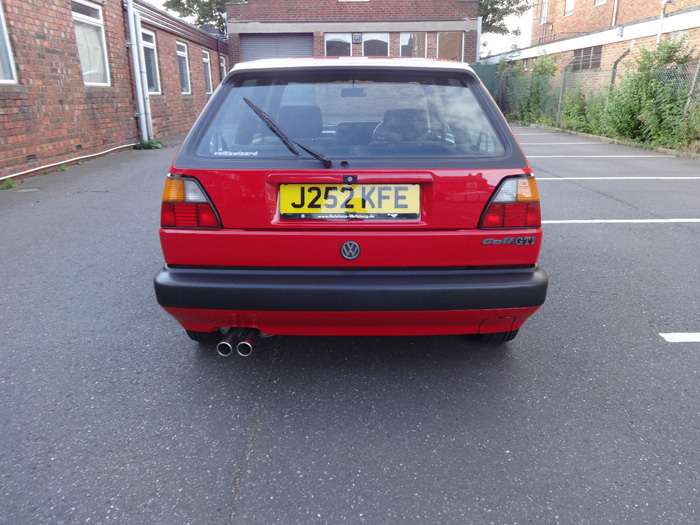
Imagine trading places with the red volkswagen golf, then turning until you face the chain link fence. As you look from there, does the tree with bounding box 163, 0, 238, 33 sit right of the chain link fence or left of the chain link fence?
left

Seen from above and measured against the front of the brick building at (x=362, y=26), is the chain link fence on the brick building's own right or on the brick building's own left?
on the brick building's own left

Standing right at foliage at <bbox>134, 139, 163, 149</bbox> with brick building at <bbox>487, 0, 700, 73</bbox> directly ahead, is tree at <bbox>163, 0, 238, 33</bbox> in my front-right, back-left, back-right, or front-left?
front-left

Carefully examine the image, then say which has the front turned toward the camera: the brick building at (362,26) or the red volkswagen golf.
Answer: the brick building

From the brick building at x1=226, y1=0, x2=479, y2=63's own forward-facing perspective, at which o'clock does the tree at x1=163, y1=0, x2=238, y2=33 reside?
The tree is roughly at 5 o'clock from the brick building.

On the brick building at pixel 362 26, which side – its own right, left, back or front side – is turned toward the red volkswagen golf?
front

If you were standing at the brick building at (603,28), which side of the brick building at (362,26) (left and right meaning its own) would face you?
left

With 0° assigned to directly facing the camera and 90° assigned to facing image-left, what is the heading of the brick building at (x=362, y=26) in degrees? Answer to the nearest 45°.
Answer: approximately 0°

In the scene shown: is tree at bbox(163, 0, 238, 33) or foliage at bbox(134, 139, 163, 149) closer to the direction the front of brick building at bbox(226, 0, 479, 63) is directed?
the foliage

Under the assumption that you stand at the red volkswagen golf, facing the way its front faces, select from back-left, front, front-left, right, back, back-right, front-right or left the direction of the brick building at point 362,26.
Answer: front

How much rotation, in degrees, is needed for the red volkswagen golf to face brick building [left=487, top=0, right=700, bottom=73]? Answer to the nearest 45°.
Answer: approximately 45° to its right

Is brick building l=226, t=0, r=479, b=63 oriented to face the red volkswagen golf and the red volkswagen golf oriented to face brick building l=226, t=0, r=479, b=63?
yes

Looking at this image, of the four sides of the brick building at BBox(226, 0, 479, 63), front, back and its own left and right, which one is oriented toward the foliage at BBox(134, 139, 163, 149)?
front

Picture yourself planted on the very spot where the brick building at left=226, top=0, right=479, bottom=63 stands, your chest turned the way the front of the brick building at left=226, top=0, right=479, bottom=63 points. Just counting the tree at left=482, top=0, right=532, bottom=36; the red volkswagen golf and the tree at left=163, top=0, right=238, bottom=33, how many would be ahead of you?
1

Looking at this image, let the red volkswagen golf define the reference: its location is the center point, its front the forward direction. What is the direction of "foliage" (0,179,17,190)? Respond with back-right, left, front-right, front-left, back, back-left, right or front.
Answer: front-left

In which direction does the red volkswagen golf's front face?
away from the camera

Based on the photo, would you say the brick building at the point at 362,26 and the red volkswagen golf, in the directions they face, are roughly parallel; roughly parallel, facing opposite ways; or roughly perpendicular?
roughly parallel, facing opposite ways

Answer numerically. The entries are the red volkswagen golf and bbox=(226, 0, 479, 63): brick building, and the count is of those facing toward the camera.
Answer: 1
